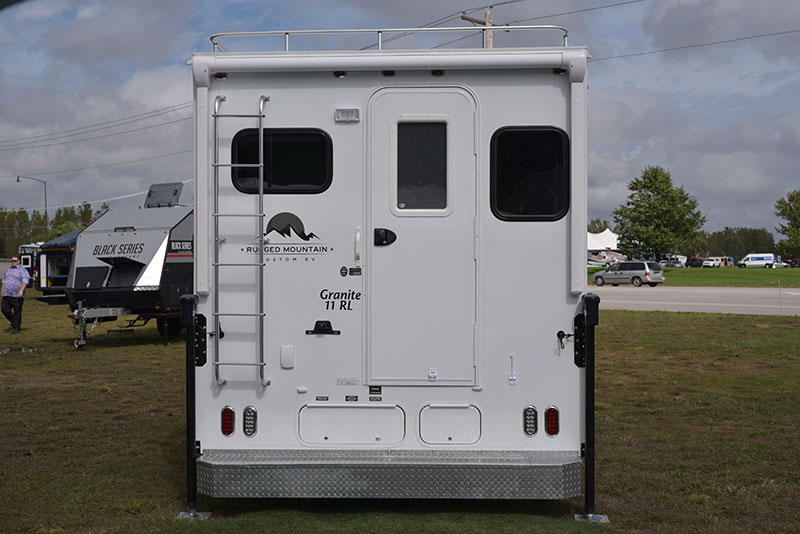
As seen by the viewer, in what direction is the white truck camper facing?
away from the camera

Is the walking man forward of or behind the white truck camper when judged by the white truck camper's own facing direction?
forward

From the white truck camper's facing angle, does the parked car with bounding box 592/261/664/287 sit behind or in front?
in front
